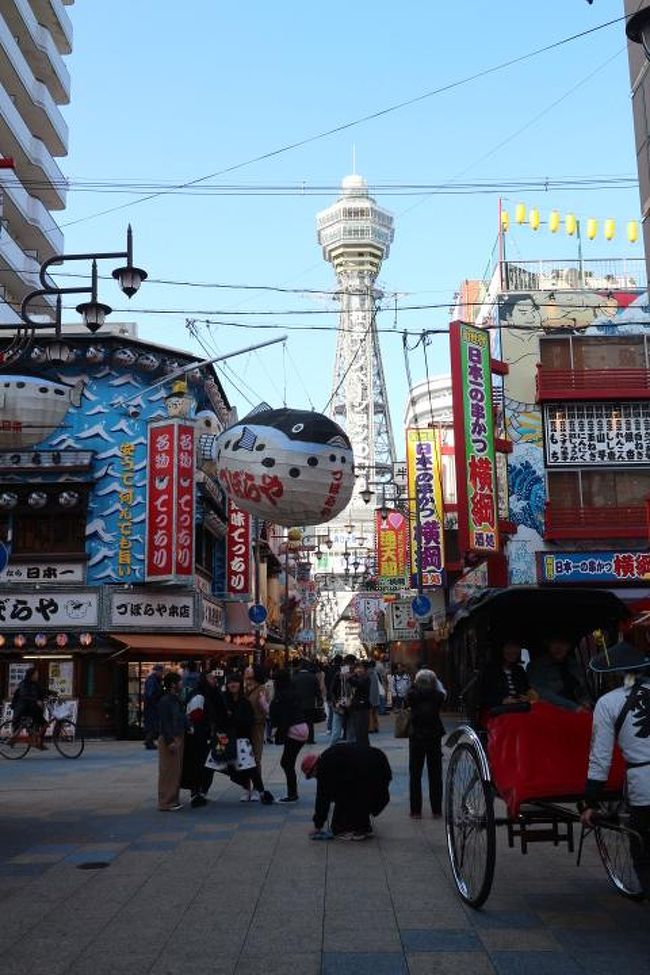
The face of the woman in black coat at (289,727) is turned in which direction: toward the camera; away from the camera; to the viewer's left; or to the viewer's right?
away from the camera

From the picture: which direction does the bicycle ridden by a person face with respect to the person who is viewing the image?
facing to the right of the viewer

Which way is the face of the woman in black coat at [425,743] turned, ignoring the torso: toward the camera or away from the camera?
away from the camera

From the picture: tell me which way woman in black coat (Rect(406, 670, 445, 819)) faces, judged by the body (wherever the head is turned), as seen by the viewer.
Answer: away from the camera

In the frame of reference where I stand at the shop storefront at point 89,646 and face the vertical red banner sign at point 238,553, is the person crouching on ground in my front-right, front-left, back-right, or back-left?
back-right
